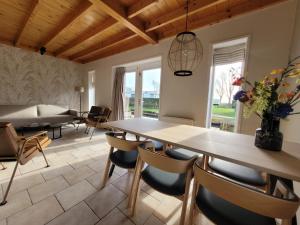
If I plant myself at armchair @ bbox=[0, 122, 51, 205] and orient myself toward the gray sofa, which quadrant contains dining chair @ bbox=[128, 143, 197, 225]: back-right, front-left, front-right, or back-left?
back-right

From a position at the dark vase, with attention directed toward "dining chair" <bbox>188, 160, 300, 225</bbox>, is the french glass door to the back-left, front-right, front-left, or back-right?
back-right

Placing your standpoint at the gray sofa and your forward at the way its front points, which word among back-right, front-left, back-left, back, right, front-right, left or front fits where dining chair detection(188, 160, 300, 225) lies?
front

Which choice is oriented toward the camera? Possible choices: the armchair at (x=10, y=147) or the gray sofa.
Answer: the gray sofa

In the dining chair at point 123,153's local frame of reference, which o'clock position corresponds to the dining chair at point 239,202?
the dining chair at point 239,202 is roughly at 3 o'clock from the dining chair at point 123,153.

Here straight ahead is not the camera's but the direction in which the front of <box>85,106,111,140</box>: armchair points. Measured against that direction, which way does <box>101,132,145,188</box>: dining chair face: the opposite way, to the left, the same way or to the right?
the opposite way

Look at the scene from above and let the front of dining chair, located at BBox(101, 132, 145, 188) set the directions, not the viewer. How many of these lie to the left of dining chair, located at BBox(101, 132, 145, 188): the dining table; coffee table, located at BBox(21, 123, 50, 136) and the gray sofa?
2

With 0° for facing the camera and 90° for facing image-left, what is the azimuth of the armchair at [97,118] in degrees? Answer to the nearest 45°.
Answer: approximately 45°

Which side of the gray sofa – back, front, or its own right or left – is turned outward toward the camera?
front

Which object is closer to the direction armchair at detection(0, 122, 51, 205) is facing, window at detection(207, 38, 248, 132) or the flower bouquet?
the window

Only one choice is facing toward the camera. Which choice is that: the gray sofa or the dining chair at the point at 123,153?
the gray sofa

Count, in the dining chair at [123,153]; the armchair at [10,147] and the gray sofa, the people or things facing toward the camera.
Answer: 1

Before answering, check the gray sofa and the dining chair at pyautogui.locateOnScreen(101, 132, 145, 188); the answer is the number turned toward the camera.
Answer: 1

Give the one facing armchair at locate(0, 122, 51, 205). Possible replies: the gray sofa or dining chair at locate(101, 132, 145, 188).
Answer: the gray sofa

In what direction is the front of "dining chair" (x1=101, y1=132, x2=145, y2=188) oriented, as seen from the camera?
facing away from the viewer and to the right of the viewer

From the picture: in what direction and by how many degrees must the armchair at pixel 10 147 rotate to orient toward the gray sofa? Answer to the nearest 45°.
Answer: approximately 45° to its left

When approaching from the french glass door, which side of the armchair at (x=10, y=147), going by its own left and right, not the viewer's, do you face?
front

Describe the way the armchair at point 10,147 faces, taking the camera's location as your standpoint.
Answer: facing away from the viewer and to the right of the viewer

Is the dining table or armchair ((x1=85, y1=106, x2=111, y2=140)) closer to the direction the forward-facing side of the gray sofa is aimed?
the dining table

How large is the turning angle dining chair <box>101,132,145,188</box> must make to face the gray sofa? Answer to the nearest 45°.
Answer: approximately 90° to its left
